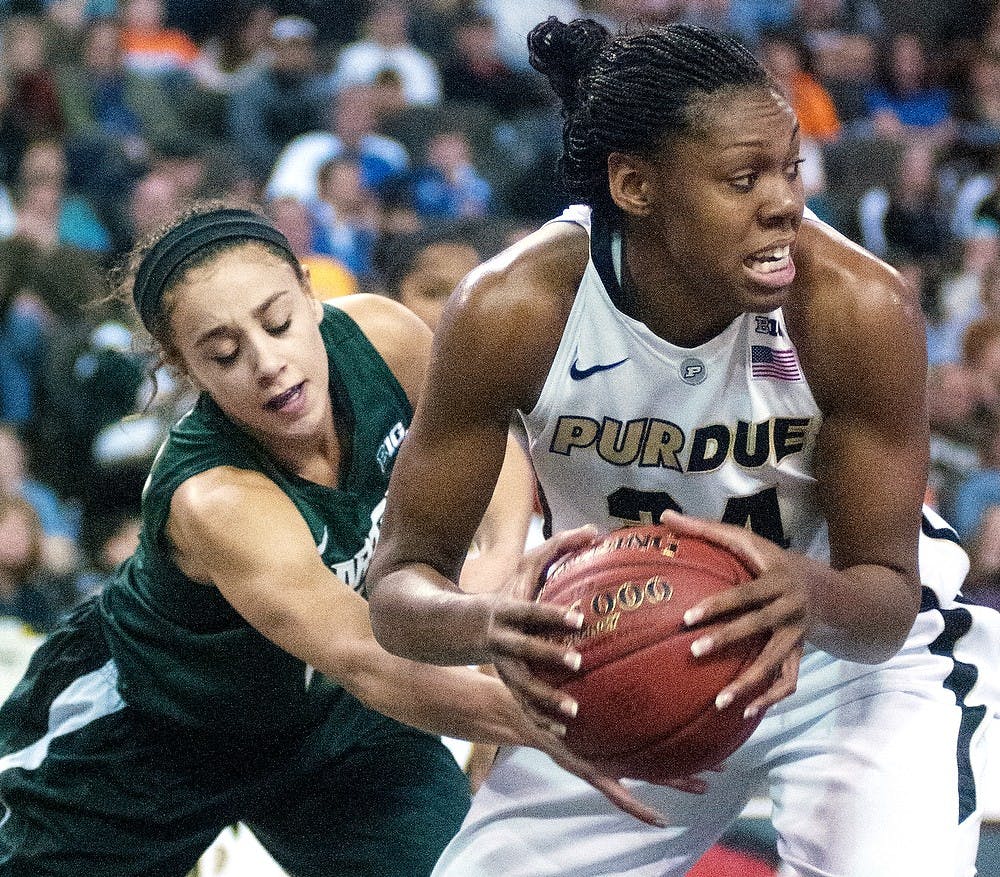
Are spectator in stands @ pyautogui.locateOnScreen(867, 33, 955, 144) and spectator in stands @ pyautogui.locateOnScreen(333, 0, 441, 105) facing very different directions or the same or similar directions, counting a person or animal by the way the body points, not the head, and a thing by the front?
same or similar directions

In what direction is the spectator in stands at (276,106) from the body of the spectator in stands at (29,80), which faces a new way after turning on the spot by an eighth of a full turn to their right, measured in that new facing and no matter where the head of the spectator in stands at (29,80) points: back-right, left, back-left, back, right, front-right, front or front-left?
back-left

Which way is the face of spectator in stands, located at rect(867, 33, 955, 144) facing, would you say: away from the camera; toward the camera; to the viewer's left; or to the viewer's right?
toward the camera

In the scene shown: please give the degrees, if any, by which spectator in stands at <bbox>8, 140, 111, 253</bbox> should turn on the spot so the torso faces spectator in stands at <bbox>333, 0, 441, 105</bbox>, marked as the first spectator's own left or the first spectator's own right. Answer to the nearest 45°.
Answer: approximately 135° to the first spectator's own left

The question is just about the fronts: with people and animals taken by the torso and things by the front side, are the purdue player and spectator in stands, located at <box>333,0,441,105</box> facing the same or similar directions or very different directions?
same or similar directions

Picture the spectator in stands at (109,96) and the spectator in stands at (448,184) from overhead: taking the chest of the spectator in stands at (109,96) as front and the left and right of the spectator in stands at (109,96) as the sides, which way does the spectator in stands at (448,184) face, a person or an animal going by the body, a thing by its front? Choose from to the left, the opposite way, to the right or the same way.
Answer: the same way

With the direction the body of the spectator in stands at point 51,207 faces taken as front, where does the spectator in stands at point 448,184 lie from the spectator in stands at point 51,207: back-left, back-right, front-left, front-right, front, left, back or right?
left

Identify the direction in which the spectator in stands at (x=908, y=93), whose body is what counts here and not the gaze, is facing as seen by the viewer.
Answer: toward the camera

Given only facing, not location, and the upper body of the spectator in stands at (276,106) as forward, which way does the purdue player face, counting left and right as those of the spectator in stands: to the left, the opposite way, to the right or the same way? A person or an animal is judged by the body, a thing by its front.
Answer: the same way

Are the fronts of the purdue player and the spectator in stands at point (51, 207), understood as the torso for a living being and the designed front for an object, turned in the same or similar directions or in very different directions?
same or similar directions

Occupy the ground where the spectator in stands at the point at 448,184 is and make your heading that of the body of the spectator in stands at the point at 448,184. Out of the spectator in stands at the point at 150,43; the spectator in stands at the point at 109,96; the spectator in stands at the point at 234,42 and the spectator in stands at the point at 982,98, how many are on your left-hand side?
1

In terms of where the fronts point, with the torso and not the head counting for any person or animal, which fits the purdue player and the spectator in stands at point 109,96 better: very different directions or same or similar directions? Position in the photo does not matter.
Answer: same or similar directions

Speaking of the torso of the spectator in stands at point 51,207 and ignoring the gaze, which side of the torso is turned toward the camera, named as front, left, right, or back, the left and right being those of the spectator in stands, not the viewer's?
front

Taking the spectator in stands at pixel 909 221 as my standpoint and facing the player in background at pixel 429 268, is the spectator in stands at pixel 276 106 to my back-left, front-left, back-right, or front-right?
front-right

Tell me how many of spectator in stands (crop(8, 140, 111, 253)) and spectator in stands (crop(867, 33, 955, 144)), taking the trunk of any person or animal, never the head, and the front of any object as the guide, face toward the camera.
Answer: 2

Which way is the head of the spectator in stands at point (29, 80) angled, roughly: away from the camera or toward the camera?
toward the camera

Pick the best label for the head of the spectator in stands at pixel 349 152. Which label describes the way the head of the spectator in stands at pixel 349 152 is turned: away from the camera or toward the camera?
toward the camera

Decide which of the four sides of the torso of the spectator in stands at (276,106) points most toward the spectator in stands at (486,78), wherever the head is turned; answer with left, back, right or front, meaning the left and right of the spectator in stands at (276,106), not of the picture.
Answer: left

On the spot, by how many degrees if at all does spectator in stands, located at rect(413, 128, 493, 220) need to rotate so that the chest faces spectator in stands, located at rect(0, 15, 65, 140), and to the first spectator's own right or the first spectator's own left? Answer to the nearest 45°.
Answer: approximately 90° to the first spectator's own right

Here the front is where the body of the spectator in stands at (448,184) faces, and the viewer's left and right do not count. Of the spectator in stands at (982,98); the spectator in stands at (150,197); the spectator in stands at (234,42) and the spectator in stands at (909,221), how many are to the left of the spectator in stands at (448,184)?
2

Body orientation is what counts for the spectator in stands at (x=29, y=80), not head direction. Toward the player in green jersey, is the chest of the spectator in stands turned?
yes

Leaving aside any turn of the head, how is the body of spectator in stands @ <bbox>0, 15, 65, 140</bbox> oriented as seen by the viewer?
toward the camera
